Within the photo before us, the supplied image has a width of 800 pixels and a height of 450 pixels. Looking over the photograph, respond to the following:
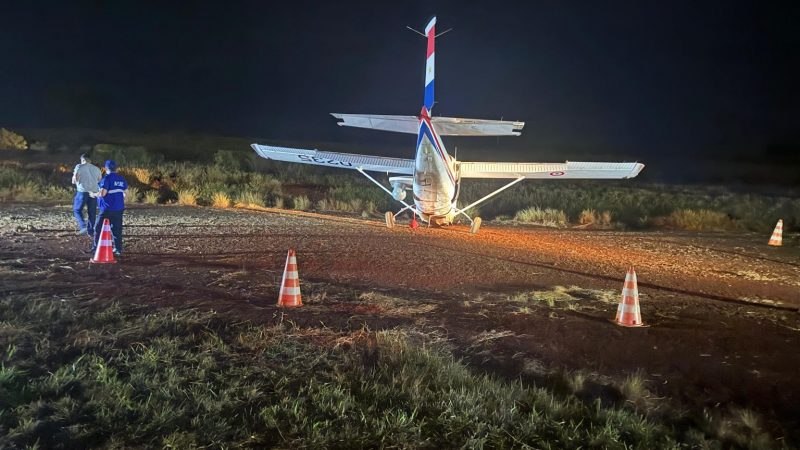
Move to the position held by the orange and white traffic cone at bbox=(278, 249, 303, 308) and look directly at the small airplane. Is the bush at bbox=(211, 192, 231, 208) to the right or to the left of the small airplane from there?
left

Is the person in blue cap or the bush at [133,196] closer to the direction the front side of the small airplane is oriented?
the bush

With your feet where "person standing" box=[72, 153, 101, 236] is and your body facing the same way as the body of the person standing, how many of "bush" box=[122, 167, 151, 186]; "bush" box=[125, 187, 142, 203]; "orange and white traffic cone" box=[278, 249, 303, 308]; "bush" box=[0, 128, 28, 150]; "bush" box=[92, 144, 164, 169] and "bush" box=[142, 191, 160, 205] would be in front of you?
5

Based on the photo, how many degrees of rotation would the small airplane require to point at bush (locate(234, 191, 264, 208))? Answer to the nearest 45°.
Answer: approximately 45° to its left

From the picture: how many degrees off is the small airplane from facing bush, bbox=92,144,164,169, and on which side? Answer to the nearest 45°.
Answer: approximately 45° to its left

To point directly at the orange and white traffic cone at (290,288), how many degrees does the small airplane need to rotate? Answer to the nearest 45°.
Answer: approximately 180°

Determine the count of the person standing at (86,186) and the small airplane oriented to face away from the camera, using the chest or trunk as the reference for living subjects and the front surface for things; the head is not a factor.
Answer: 2

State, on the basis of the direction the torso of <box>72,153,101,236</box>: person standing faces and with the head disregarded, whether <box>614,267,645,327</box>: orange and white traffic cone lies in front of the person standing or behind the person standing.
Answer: behind

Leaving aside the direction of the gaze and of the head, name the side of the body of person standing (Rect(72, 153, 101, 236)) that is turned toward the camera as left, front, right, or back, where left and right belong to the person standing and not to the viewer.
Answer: back

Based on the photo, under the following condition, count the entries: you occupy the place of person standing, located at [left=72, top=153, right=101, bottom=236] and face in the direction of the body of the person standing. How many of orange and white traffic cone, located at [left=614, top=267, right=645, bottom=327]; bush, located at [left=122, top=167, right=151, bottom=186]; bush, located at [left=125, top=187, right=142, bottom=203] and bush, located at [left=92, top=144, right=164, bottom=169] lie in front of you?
3

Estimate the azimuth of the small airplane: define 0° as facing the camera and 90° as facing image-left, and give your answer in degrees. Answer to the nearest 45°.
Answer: approximately 180°

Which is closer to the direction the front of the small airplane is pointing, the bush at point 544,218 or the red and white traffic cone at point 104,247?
the bush

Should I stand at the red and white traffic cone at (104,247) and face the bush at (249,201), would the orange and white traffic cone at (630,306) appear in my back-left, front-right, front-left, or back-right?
back-right

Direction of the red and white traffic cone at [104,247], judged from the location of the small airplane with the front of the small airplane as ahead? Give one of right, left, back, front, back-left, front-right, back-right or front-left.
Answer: back-left

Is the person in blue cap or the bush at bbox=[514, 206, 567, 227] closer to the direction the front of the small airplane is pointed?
the bush

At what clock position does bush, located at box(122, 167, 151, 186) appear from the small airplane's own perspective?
The bush is roughly at 10 o'clock from the small airplane.
